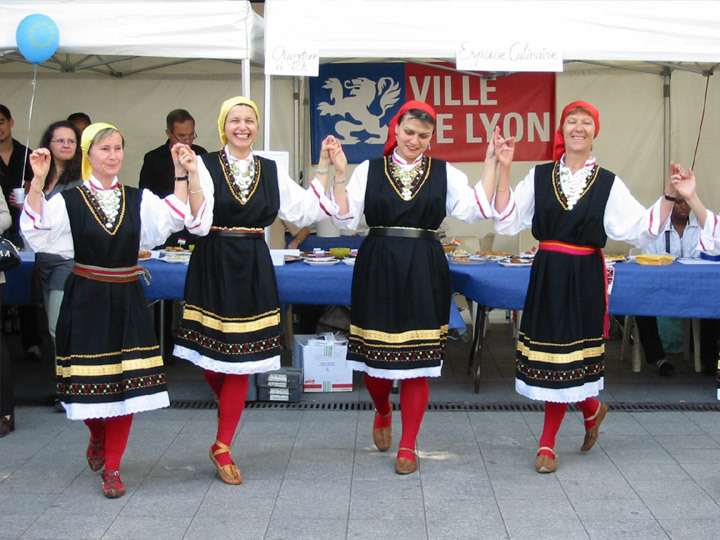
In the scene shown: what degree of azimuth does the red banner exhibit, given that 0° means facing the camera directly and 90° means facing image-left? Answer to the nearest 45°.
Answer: approximately 0°

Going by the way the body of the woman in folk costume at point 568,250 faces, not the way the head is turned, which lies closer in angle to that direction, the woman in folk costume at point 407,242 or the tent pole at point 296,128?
the woman in folk costume
